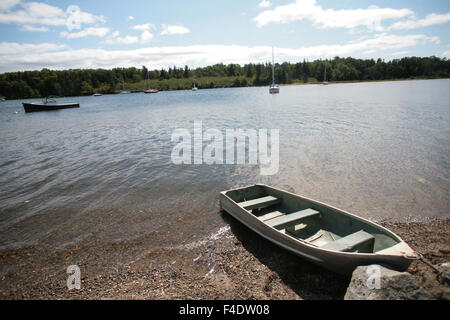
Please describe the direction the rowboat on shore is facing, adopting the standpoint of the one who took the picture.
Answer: facing the viewer and to the right of the viewer

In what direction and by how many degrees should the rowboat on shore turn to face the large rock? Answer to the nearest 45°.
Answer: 0° — it already faces it
